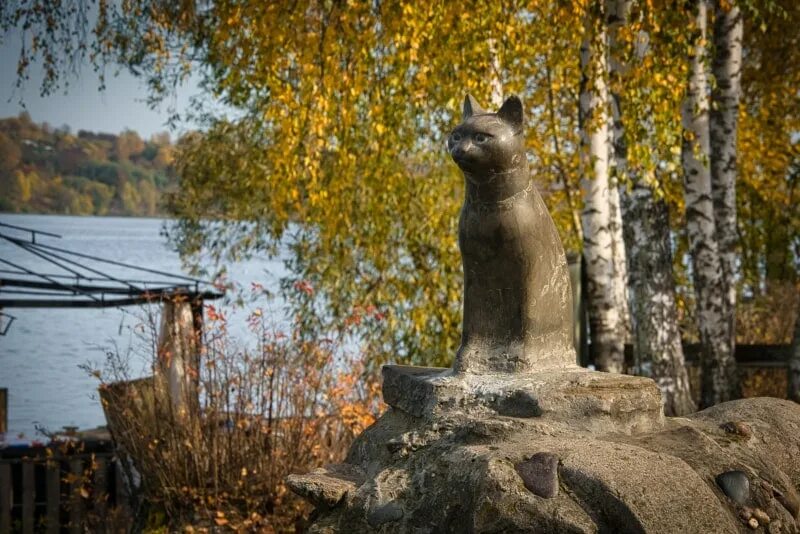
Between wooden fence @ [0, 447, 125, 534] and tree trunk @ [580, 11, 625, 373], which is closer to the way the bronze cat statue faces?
the wooden fence

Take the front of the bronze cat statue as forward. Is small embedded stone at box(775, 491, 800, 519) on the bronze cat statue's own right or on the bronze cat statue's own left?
on the bronze cat statue's own left

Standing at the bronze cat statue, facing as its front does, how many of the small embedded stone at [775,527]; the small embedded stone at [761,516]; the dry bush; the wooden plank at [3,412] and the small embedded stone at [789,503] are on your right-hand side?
2

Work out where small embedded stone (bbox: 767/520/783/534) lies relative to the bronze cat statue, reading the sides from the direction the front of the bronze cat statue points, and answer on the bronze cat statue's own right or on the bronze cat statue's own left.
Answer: on the bronze cat statue's own left

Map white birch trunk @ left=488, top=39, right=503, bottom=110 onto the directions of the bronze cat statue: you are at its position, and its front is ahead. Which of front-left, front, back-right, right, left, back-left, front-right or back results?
back-right

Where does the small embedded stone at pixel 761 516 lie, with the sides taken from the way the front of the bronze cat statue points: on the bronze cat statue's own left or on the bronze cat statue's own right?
on the bronze cat statue's own left

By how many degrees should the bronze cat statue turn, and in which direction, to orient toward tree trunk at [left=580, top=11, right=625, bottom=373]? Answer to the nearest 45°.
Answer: approximately 135° to its right

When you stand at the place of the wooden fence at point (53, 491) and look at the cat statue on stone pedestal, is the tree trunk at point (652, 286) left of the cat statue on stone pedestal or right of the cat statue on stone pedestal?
left

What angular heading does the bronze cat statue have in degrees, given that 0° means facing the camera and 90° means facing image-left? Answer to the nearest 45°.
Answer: approximately 45°

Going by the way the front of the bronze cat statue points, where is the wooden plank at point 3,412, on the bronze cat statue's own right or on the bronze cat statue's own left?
on the bronze cat statue's own right
